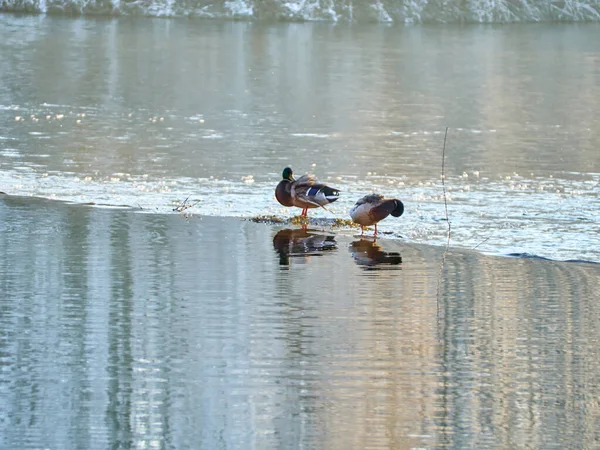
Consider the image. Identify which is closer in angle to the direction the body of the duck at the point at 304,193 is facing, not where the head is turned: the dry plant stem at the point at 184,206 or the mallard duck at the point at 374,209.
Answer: the dry plant stem

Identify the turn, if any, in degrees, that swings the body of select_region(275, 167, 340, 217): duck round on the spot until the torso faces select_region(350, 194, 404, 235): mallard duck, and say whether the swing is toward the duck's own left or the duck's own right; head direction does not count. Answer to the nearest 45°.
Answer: approximately 135° to the duck's own left

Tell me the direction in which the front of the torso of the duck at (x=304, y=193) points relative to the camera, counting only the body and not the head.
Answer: to the viewer's left

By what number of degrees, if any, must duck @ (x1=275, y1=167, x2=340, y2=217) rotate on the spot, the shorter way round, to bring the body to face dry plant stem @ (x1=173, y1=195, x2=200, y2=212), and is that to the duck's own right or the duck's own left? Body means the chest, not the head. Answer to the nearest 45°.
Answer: approximately 45° to the duck's own right
